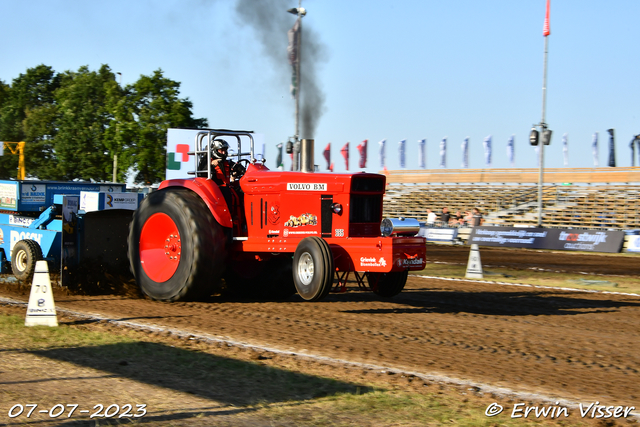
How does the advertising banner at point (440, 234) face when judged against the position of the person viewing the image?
facing the viewer

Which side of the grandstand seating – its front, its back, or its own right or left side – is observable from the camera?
front

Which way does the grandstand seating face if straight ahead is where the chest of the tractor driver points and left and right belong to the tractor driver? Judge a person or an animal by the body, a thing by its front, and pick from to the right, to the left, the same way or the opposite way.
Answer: to the right

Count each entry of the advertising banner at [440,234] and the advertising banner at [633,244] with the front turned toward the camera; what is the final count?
2

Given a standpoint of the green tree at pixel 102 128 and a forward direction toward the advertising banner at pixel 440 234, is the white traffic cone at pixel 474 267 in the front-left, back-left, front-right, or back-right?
front-right

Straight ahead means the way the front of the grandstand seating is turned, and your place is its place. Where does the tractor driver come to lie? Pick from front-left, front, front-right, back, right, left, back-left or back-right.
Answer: front

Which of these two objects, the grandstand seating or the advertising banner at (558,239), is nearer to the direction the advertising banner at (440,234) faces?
the advertising banner

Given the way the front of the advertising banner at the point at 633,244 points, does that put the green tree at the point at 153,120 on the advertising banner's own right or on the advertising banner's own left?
on the advertising banner's own right

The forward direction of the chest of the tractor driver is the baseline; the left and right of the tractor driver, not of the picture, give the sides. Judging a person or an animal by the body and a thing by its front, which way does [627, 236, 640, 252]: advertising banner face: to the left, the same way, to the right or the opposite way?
to the right

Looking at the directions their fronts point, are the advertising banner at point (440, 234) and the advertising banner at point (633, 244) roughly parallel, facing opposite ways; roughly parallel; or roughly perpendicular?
roughly parallel

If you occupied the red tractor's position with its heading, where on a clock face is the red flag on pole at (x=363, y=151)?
The red flag on pole is roughly at 8 o'clock from the red tractor.

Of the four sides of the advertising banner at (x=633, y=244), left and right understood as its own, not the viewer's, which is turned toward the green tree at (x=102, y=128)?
right

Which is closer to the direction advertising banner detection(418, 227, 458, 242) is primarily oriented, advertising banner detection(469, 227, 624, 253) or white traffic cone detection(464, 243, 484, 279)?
the white traffic cone

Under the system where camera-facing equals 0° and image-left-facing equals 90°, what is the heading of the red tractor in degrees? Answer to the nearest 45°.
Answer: approximately 315°

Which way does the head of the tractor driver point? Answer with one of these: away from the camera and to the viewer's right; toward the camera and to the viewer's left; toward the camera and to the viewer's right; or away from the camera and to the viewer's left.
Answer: toward the camera and to the viewer's right

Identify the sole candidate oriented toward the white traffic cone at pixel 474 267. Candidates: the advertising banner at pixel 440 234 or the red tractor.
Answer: the advertising banner

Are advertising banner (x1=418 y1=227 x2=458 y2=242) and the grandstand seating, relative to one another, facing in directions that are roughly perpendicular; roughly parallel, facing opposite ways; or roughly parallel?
roughly parallel

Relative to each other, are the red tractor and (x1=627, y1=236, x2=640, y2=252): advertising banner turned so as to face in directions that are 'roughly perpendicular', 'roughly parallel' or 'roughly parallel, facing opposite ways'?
roughly perpendicular
